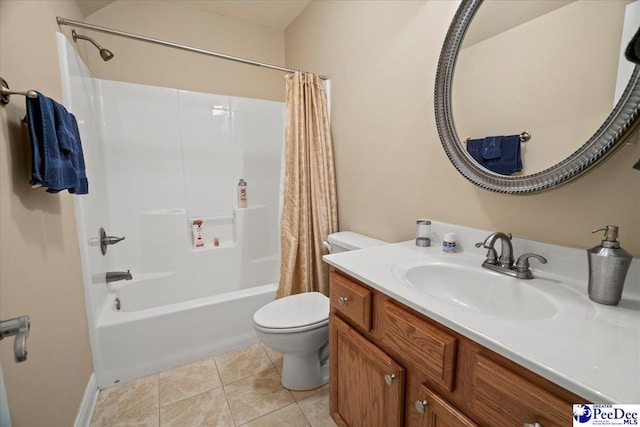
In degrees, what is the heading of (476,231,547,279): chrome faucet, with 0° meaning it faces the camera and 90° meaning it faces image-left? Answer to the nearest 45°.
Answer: approximately 45°

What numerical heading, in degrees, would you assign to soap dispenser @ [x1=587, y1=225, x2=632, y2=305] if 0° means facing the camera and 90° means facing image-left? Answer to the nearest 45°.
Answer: approximately 90°

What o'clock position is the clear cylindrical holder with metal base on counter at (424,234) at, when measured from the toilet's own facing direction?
The clear cylindrical holder with metal base on counter is roughly at 8 o'clock from the toilet.

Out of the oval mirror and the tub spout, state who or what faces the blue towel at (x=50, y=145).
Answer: the oval mirror

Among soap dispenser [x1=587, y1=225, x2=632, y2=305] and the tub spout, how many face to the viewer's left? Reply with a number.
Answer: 1

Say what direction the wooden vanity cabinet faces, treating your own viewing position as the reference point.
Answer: facing the viewer and to the left of the viewer

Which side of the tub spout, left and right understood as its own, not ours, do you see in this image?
right

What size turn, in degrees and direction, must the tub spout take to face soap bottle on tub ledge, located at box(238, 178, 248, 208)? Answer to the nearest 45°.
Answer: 0° — it already faces it

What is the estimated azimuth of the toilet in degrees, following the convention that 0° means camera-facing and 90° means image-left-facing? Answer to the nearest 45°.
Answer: approximately 45°

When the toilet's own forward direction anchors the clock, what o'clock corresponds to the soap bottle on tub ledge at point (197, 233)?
The soap bottle on tub ledge is roughly at 3 o'clock from the toilet.

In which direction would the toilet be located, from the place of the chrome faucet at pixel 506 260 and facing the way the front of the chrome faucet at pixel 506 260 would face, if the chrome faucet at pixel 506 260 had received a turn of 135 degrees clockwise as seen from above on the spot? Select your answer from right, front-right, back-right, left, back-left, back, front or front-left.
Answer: left

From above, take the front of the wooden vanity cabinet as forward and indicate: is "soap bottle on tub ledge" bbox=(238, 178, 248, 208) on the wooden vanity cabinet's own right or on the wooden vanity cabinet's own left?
on the wooden vanity cabinet's own right
